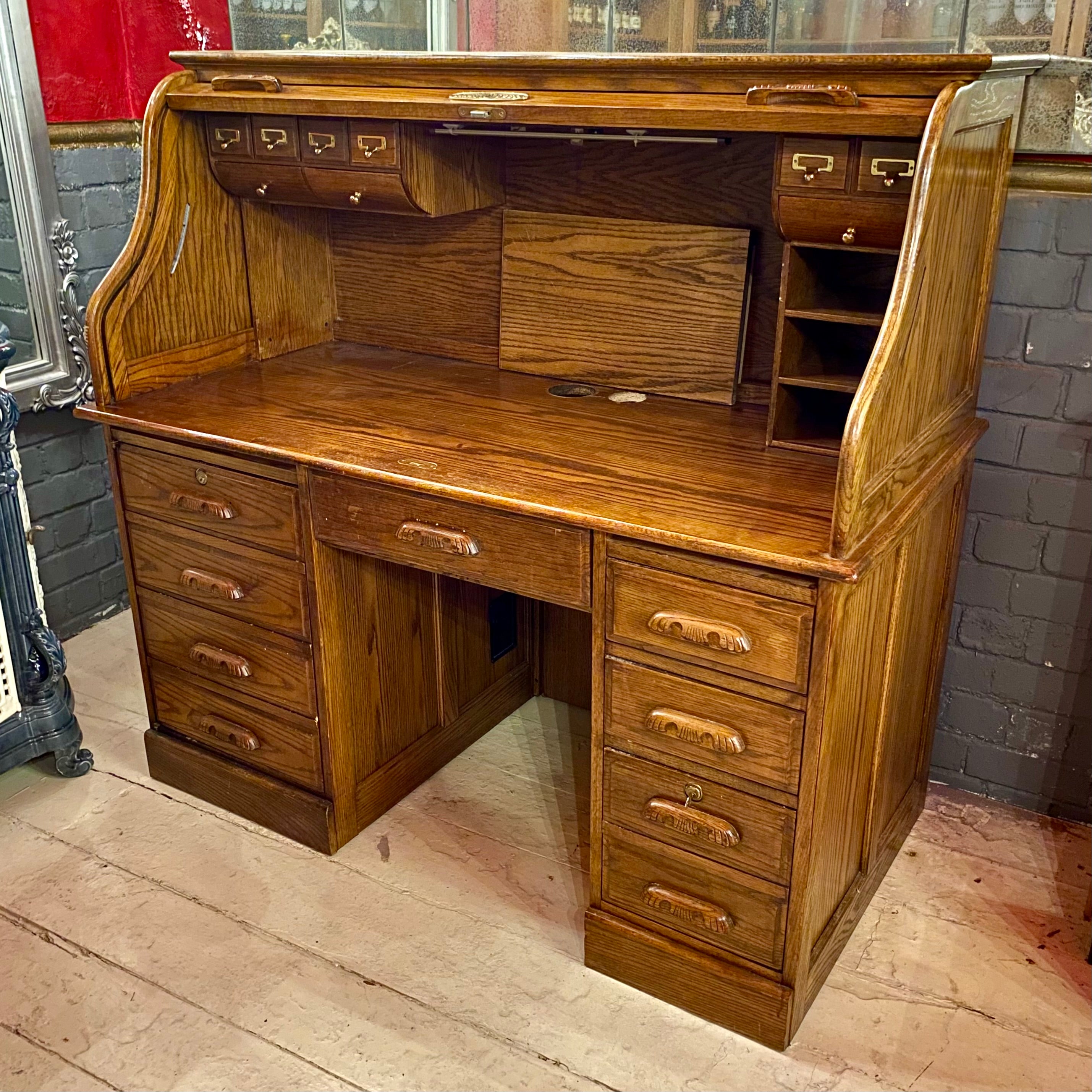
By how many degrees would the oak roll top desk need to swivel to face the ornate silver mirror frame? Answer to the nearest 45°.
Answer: approximately 90° to its right

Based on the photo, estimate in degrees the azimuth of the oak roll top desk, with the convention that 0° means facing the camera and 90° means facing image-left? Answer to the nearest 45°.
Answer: approximately 45°
